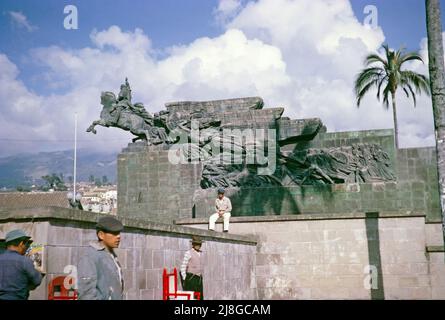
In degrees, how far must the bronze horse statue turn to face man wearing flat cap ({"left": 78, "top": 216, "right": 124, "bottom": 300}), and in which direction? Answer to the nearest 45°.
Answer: approximately 90° to its left

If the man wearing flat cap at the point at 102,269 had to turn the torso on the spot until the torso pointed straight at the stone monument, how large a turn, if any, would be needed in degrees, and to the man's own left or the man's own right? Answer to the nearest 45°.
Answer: approximately 135° to the man's own left

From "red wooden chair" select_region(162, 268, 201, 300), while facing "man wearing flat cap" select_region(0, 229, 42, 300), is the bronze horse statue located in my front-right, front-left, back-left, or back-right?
back-right

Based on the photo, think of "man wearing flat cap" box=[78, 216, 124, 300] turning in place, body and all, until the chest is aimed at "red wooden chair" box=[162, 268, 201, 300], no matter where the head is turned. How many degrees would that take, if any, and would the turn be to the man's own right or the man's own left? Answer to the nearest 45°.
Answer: approximately 135° to the man's own left

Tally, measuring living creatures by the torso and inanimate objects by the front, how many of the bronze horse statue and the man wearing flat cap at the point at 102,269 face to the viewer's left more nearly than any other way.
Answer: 1

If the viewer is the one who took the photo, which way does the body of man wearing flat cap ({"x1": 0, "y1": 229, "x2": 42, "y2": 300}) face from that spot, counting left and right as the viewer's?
facing away from the viewer and to the right of the viewer

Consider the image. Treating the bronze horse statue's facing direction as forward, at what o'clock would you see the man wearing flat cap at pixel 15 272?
The man wearing flat cap is roughly at 9 o'clock from the bronze horse statue.

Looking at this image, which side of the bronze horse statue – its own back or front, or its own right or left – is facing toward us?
left

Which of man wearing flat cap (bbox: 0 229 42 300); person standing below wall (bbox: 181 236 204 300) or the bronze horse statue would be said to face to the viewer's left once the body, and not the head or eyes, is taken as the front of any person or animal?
the bronze horse statue

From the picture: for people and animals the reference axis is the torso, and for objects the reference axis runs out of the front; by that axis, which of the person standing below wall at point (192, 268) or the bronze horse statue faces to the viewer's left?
the bronze horse statue
